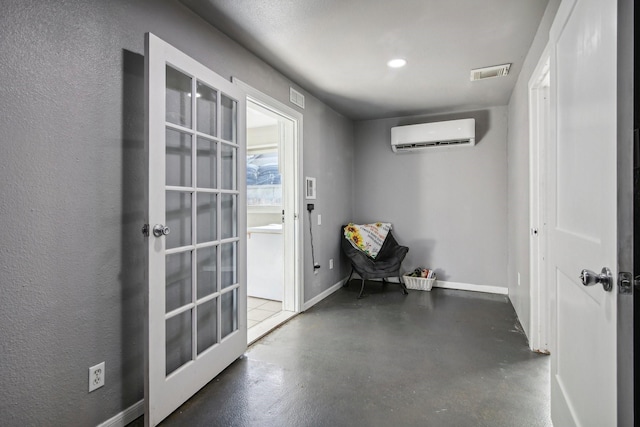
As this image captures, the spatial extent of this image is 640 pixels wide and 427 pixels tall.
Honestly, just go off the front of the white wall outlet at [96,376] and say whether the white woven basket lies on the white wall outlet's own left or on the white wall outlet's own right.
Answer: on the white wall outlet's own left

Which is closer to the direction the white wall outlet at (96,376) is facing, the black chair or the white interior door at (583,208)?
the white interior door

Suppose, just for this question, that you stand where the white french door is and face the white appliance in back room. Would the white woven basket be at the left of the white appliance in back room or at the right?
right

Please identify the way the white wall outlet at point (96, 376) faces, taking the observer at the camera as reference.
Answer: facing the viewer and to the right of the viewer

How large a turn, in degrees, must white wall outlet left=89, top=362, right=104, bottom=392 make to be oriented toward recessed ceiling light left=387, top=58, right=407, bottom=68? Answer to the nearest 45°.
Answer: approximately 45° to its left

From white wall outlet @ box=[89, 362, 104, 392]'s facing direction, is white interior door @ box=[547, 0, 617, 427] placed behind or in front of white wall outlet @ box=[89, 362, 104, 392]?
in front

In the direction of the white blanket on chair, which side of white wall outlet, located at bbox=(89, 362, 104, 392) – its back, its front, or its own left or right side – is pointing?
left

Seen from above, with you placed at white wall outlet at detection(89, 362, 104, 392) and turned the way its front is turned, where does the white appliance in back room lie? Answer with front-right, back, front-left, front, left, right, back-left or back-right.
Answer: left
